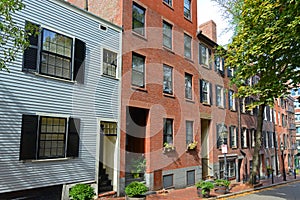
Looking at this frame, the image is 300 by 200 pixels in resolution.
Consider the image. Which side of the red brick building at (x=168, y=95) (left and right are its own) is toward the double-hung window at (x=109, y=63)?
right

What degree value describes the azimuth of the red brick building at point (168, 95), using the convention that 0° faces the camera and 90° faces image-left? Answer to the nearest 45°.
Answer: approximately 315°

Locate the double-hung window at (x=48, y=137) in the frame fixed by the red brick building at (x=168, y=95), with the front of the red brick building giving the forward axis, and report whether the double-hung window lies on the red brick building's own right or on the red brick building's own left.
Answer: on the red brick building's own right

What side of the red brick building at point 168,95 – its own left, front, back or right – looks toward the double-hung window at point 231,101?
left
